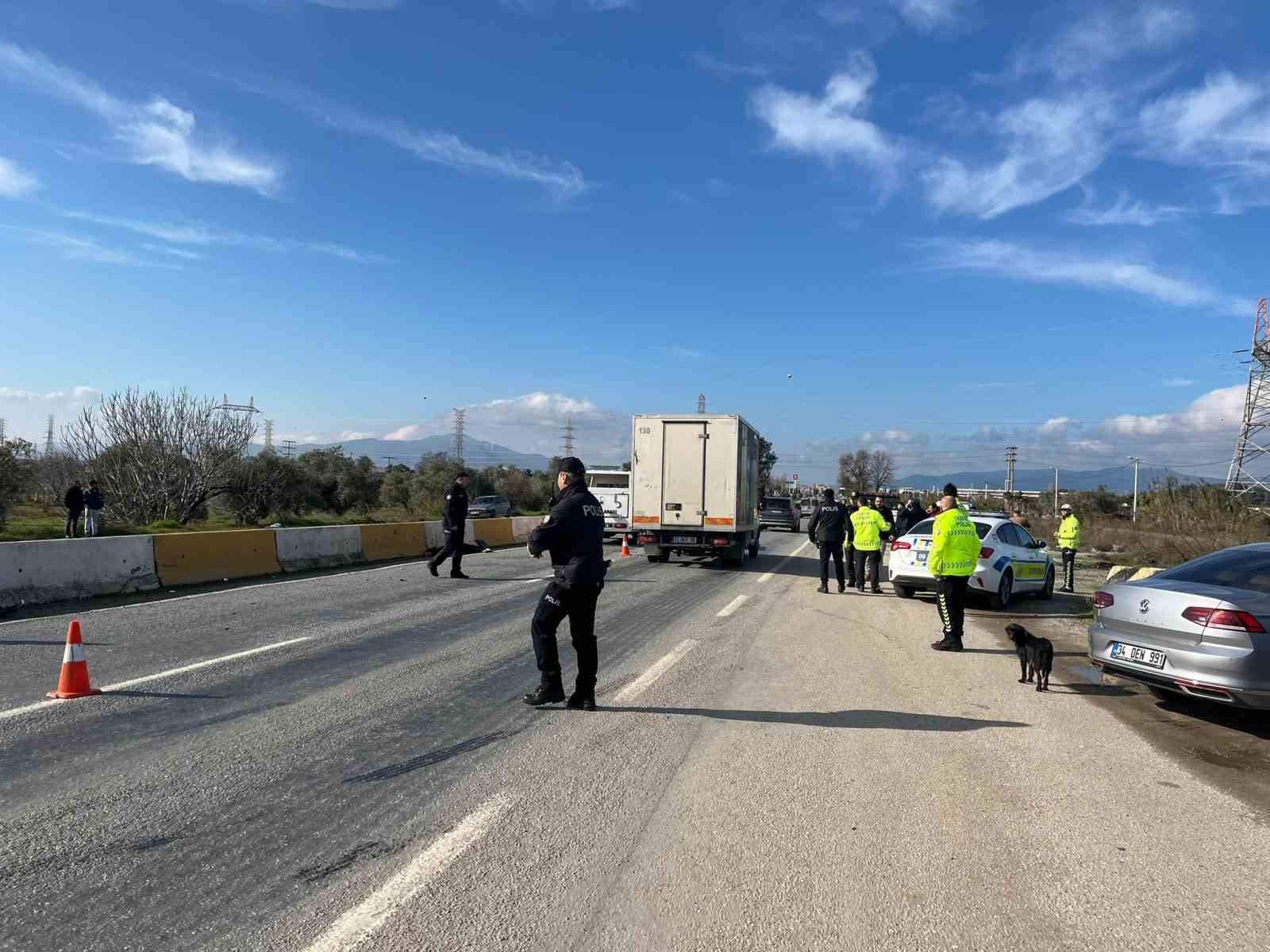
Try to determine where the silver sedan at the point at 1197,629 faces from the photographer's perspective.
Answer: facing away from the viewer and to the right of the viewer

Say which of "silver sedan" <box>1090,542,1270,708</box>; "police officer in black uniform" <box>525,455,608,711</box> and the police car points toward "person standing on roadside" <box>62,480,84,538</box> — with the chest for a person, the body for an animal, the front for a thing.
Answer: the police officer in black uniform

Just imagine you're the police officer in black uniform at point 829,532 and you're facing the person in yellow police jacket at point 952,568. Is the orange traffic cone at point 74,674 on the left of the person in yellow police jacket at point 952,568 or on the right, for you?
right

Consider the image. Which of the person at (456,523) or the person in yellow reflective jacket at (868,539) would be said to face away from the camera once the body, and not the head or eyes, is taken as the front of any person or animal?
the person in yellow reflective jacket

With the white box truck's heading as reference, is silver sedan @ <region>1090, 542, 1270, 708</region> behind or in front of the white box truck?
behind

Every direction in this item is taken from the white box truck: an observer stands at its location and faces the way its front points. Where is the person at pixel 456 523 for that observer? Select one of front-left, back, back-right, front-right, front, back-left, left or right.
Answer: back-left

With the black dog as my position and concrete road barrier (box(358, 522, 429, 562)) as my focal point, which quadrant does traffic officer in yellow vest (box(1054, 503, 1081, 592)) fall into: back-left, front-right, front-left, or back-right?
front-right

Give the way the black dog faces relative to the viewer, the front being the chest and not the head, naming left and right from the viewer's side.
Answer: facing away from the viewer and to the left of the viewer

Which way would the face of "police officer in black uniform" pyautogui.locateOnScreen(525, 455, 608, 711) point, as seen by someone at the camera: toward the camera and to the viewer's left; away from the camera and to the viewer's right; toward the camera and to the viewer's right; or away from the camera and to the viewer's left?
away from the camera and to the viewer's left

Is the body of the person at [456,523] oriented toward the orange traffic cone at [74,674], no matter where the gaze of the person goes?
no

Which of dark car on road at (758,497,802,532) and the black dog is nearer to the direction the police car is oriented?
the dark car on road

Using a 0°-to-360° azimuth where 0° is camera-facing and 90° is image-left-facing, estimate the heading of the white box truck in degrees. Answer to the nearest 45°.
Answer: approximately 180°
